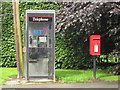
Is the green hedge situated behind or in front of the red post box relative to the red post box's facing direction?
behind

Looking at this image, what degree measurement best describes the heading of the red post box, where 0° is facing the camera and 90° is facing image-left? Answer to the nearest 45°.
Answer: approximately 315°
